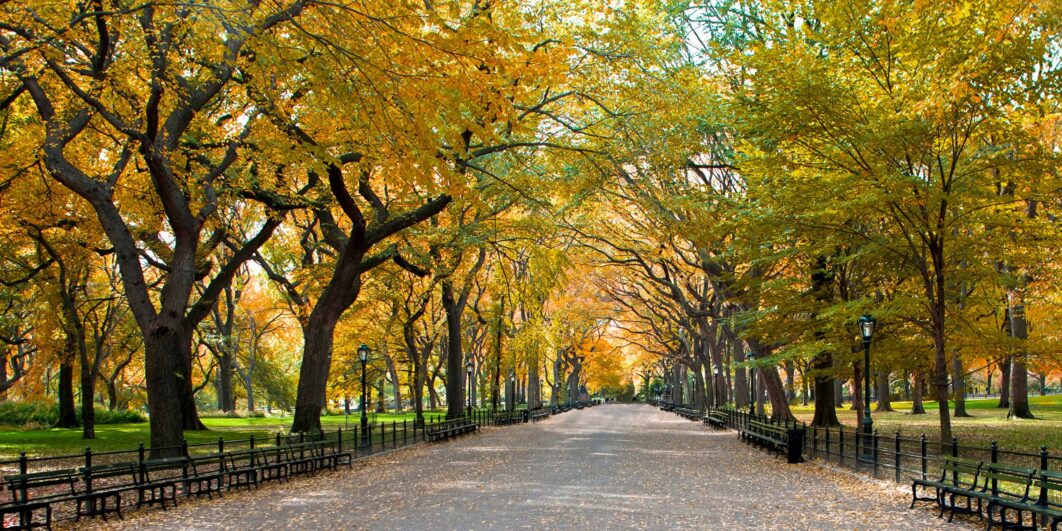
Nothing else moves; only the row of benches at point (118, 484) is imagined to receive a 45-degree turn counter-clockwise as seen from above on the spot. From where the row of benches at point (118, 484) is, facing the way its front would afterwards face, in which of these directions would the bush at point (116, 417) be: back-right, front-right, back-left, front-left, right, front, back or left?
left

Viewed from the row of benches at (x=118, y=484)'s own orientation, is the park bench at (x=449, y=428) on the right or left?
on its left

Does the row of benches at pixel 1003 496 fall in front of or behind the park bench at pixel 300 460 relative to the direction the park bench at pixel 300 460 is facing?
in front

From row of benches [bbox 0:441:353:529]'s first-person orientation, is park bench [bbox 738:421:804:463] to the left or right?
on its left

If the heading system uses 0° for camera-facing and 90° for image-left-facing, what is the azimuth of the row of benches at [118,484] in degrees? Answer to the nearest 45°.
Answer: approximately 315°

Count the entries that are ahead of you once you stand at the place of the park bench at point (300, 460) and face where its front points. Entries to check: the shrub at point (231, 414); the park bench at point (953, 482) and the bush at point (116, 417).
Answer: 1

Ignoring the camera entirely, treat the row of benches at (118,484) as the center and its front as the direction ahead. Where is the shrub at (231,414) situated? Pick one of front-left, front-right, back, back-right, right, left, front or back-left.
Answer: back-left

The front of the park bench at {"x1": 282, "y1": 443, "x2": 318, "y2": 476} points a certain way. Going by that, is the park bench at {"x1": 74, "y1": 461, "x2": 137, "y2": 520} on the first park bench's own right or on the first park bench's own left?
on the first park bench's own right
